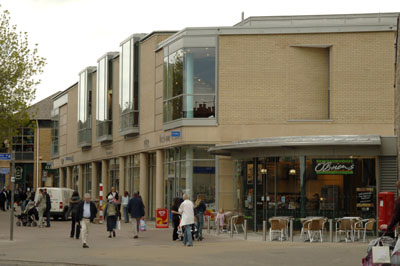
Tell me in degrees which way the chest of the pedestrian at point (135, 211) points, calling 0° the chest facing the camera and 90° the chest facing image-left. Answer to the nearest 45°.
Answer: approximately 180°

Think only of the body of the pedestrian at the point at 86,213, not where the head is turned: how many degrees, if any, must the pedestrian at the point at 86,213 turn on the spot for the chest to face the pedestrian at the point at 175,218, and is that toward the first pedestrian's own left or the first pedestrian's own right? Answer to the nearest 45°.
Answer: approximately 135° to the first pedestrian's own left

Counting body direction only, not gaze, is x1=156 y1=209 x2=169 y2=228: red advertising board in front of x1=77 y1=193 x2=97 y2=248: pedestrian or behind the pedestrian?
behind

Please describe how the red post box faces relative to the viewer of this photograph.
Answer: facing the viewer and to the left of the viewer

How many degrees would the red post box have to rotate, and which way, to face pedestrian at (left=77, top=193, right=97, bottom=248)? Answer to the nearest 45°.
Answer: approximately 45° to its right

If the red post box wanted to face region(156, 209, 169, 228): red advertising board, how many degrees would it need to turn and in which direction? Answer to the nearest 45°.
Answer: approximately 90° to its right

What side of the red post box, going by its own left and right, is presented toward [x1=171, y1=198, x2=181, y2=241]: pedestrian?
right

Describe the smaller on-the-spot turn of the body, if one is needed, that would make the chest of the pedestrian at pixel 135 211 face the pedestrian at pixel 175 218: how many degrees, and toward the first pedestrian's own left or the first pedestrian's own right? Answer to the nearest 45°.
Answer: approximately 135° to the first pedestrian's own right
